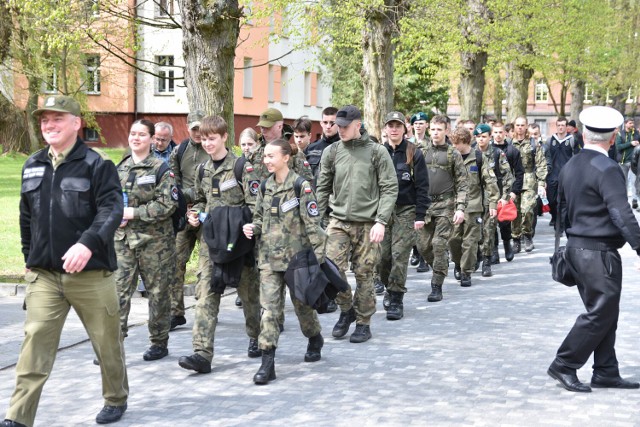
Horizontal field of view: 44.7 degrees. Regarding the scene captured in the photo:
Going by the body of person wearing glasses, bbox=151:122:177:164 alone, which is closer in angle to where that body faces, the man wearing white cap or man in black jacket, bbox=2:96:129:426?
the man in black jacket

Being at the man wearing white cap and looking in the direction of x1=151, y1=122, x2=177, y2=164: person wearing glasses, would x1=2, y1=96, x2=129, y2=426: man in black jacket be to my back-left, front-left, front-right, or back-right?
front-left

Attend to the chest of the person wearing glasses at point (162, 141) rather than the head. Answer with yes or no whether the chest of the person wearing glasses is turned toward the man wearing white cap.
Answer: no

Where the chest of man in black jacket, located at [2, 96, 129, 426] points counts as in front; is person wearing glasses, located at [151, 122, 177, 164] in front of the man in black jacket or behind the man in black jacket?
behind

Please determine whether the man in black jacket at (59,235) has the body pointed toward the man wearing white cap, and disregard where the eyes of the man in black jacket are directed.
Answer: no

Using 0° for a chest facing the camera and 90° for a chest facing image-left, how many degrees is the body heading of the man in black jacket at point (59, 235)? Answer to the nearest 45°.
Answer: approximately 45°

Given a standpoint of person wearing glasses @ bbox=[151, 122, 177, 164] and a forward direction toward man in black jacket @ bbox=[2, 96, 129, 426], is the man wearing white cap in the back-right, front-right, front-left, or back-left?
front-left

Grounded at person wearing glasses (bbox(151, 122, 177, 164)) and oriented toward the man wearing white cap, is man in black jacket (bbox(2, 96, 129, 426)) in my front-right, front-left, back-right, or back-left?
front-right

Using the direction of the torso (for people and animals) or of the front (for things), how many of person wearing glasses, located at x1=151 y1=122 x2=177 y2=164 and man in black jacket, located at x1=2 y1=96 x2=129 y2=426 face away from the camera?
0

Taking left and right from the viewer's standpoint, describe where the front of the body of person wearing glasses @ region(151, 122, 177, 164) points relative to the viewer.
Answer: facing the viewer and to the left of the viewer

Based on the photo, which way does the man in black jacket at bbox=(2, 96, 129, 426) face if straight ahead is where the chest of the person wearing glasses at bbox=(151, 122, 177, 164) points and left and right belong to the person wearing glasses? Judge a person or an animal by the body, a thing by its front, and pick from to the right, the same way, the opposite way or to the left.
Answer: the same way
